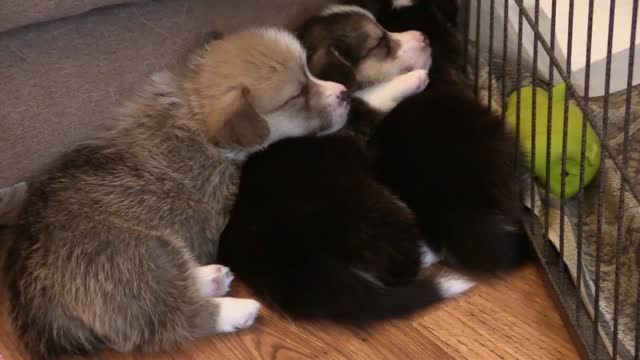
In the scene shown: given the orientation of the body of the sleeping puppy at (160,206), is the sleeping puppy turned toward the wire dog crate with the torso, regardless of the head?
yes

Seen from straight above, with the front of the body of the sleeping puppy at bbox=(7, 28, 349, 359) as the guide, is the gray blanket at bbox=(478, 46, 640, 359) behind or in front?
in front

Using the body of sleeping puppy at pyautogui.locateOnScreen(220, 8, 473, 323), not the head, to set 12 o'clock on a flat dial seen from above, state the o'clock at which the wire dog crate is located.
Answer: The wire dog crate is roughly at 2 o'clock from the sleeping puppy.

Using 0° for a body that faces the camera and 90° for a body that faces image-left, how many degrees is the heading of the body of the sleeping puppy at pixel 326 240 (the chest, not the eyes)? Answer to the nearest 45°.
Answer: approximately 180°

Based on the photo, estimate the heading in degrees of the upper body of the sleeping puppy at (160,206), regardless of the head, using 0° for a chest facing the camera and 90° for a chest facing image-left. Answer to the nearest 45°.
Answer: approximately 270°

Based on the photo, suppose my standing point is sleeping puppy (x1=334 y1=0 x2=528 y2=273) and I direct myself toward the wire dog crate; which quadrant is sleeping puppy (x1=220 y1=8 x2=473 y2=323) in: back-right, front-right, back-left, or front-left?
back-right

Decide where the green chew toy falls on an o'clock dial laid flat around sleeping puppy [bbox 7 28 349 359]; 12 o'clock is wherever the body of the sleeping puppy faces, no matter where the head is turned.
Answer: The green chew toy is roughly at 12 o'clock from the sleeping puppy.

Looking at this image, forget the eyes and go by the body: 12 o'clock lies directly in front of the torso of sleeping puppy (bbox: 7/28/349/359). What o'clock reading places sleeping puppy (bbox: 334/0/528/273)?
sleeping puppy (bbox: 334/0/528/273) is roughly at 12 o'clock from sleeping puppy (bbox: 7/28/349/359).

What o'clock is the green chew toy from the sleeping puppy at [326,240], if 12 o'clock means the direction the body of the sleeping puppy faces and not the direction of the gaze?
The green chew toy is roughly at 2 o'clock from the sleeping puppy.
